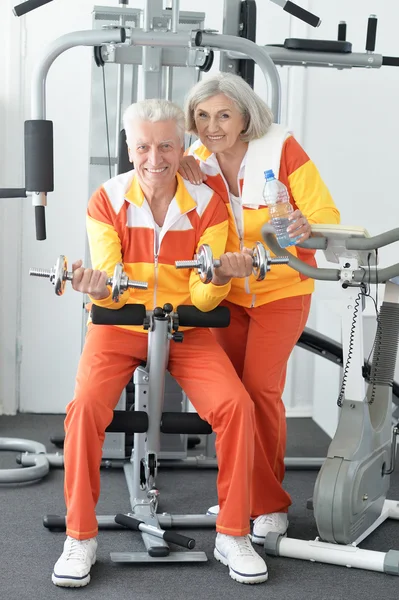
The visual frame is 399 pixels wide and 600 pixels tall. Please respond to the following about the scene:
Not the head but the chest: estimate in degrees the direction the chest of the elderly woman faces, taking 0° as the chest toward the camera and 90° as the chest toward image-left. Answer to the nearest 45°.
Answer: approximately 45°

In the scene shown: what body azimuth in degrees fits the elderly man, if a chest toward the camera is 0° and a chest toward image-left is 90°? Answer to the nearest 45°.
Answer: approximately 0°
